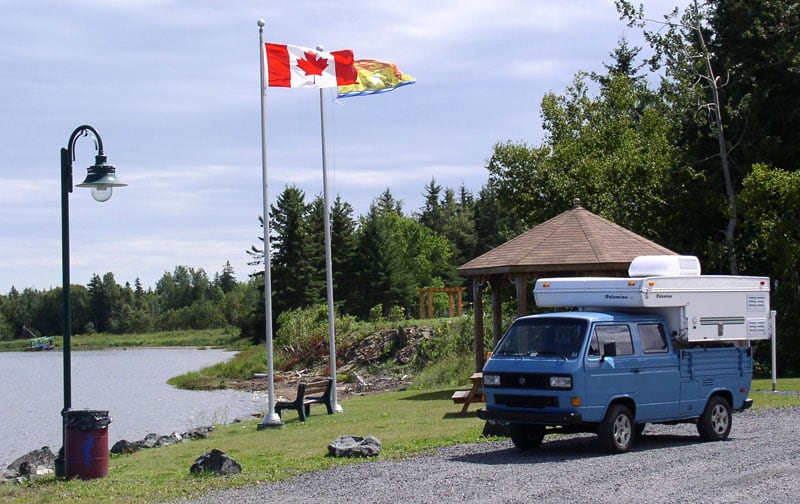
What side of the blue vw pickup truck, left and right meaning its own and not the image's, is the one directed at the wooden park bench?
right

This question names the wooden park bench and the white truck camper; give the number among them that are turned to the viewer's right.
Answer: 0

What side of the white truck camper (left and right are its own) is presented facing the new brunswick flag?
right

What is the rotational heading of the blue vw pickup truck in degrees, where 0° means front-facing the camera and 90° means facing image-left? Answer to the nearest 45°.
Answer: approximately 45°

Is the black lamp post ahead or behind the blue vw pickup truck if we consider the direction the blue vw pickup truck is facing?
ahead

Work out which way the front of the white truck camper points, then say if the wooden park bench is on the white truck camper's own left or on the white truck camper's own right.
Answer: on the white truck camper's own right

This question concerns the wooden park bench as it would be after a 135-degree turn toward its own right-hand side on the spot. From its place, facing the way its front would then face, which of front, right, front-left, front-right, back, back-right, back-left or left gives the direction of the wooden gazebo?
front

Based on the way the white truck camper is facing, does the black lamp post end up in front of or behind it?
in front

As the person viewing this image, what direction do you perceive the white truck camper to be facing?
facing the viewer and to the left of the viewer

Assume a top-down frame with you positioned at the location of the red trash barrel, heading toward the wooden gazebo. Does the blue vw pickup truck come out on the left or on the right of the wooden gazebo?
right

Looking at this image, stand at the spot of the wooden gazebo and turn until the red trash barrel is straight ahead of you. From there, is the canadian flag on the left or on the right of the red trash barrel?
right

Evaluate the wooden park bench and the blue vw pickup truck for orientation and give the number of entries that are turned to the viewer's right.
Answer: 0

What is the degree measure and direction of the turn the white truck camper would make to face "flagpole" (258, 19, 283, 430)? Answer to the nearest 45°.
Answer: approximately 90° to its right
